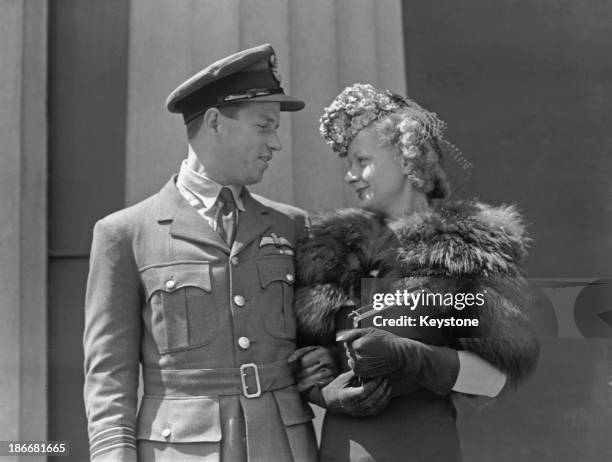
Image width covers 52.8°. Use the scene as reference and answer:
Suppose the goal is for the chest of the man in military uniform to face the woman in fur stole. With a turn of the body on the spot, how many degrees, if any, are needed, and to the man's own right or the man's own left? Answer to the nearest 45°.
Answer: approximately 45° to the man's own left

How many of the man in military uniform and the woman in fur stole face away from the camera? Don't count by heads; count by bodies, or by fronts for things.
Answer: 0

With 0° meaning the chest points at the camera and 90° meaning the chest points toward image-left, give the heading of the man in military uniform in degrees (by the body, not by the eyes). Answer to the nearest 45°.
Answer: approximately 315°

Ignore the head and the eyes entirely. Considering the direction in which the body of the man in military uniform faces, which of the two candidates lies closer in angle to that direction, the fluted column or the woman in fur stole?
the woman in fur stole

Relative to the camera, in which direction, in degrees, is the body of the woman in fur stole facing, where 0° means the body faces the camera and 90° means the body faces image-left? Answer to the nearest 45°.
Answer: approximately 45°

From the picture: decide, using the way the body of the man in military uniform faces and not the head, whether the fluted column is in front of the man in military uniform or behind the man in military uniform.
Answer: behind

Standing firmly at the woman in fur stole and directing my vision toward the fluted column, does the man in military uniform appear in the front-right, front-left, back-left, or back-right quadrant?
front-left
